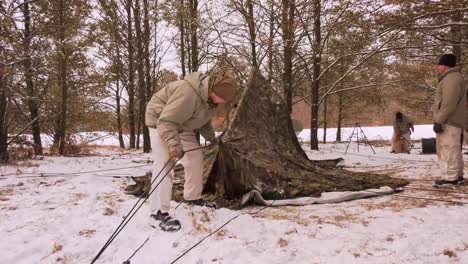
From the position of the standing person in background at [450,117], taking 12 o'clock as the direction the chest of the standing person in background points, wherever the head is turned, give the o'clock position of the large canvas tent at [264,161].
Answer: The large canvas tent is roughly at 11 o'clock from the standing person in background.

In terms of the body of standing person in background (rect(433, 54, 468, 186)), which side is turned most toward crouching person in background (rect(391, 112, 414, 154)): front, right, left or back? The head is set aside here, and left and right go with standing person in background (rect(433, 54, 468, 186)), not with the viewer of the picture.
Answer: right

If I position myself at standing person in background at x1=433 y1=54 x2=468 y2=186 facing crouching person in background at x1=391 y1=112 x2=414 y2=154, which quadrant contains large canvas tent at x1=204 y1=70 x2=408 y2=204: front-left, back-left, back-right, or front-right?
back-left

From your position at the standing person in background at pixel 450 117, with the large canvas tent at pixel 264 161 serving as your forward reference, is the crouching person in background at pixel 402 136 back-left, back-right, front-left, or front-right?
back-right

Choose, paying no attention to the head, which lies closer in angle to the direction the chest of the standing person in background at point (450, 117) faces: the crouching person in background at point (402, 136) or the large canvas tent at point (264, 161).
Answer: the large canvas tent

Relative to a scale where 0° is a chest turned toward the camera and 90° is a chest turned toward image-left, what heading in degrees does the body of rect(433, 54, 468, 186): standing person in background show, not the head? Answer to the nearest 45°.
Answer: approximately 90°
